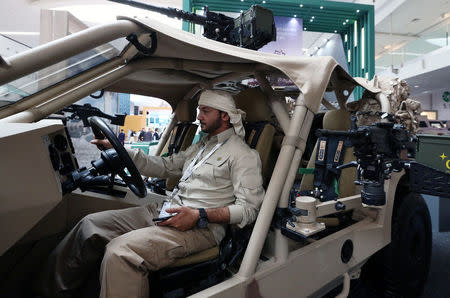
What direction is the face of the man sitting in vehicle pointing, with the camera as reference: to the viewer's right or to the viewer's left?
to the viewer's left

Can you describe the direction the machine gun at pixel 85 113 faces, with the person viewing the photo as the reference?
facing to the left of the viewer

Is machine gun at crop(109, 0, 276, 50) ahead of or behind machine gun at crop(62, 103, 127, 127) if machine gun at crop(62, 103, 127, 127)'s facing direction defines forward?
behind

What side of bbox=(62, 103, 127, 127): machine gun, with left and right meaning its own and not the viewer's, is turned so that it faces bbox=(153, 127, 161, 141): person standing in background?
right

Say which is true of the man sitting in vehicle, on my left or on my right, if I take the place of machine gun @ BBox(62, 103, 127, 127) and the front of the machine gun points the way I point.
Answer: on my left
